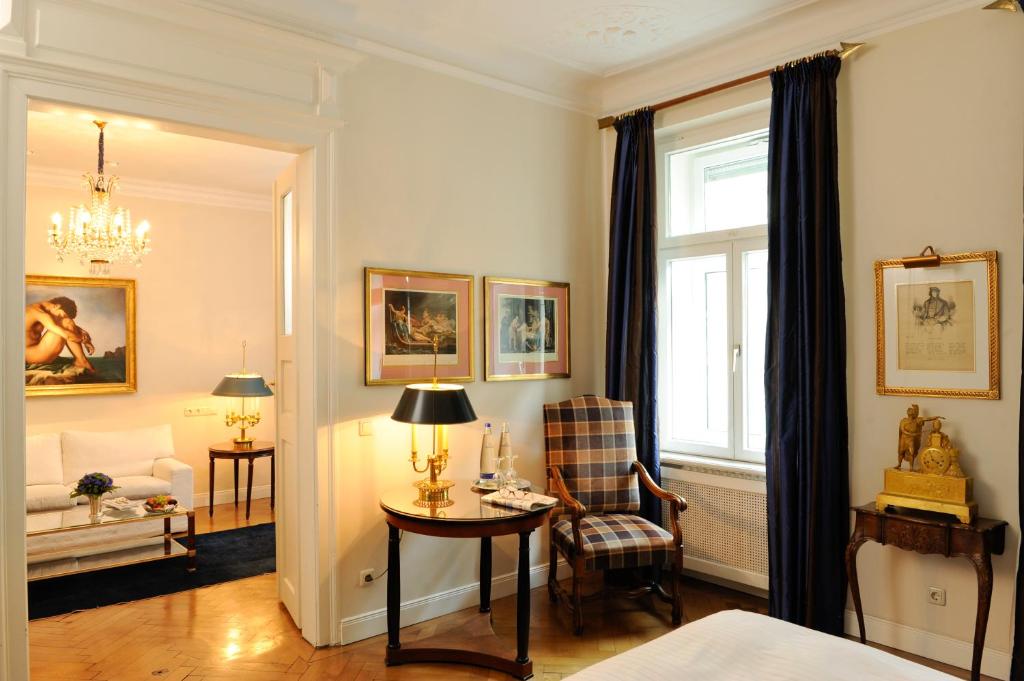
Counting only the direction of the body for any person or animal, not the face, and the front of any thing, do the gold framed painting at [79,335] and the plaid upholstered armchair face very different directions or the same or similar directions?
same or similar directions

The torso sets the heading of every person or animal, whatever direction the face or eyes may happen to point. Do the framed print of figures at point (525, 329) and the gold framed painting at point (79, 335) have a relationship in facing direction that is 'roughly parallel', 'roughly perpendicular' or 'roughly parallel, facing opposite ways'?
roughly parallel

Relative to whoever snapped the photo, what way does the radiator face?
facing the viewer and to the left of the viewer

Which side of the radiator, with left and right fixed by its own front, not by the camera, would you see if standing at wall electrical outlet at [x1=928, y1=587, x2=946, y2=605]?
left

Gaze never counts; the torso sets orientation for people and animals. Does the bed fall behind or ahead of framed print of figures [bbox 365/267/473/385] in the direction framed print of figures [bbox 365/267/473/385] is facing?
ahead

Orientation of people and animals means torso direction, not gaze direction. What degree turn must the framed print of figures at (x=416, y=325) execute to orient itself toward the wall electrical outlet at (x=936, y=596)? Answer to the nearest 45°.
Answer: approximately 45° to its left

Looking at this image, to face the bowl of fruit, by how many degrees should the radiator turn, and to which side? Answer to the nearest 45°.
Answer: approximately 45° to its right

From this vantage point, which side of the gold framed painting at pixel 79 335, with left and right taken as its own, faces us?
front

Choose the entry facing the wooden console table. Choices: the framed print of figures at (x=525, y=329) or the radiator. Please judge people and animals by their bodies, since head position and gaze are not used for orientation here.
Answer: the framed print of figures

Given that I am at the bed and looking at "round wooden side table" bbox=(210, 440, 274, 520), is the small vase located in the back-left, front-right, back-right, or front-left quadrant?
front-left

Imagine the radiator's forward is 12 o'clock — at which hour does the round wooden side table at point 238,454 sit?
The round wooden side table is roughly at 2 o'clock from the radiator.

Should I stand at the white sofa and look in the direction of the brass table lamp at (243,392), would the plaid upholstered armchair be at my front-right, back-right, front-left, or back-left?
front-right

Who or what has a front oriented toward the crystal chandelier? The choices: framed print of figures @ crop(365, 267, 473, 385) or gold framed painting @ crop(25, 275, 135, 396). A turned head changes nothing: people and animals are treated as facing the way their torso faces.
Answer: the gold framed painting

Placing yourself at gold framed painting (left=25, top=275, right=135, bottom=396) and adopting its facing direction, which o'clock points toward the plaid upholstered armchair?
The plaid upholstered armchair is roughly at 11 o'clock from the gold framed painting.

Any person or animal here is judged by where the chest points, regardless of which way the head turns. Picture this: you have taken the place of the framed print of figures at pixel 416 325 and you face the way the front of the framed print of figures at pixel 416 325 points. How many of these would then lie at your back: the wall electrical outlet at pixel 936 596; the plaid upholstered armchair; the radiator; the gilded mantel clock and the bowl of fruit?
1

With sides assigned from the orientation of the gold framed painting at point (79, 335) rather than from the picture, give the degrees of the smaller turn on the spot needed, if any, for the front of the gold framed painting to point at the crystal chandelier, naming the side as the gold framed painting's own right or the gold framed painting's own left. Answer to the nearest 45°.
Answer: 0° — it already faces it

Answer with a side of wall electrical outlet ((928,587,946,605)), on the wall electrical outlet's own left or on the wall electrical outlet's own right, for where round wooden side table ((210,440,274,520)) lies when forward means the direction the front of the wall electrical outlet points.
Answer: on the wall electrical outlet's own right

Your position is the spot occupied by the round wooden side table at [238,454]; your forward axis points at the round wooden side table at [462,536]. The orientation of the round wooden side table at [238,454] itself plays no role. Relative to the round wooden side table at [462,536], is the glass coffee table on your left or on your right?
right

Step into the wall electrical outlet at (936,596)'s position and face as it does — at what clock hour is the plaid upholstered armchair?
The plaid upholstered armchair is roughly at 3 o'clock from the wall electrical outlet.
